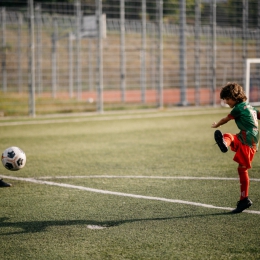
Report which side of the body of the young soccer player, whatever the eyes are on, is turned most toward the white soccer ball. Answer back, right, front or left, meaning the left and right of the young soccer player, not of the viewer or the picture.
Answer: front

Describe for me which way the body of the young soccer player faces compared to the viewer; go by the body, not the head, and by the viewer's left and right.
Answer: facing to the left of the viewer
